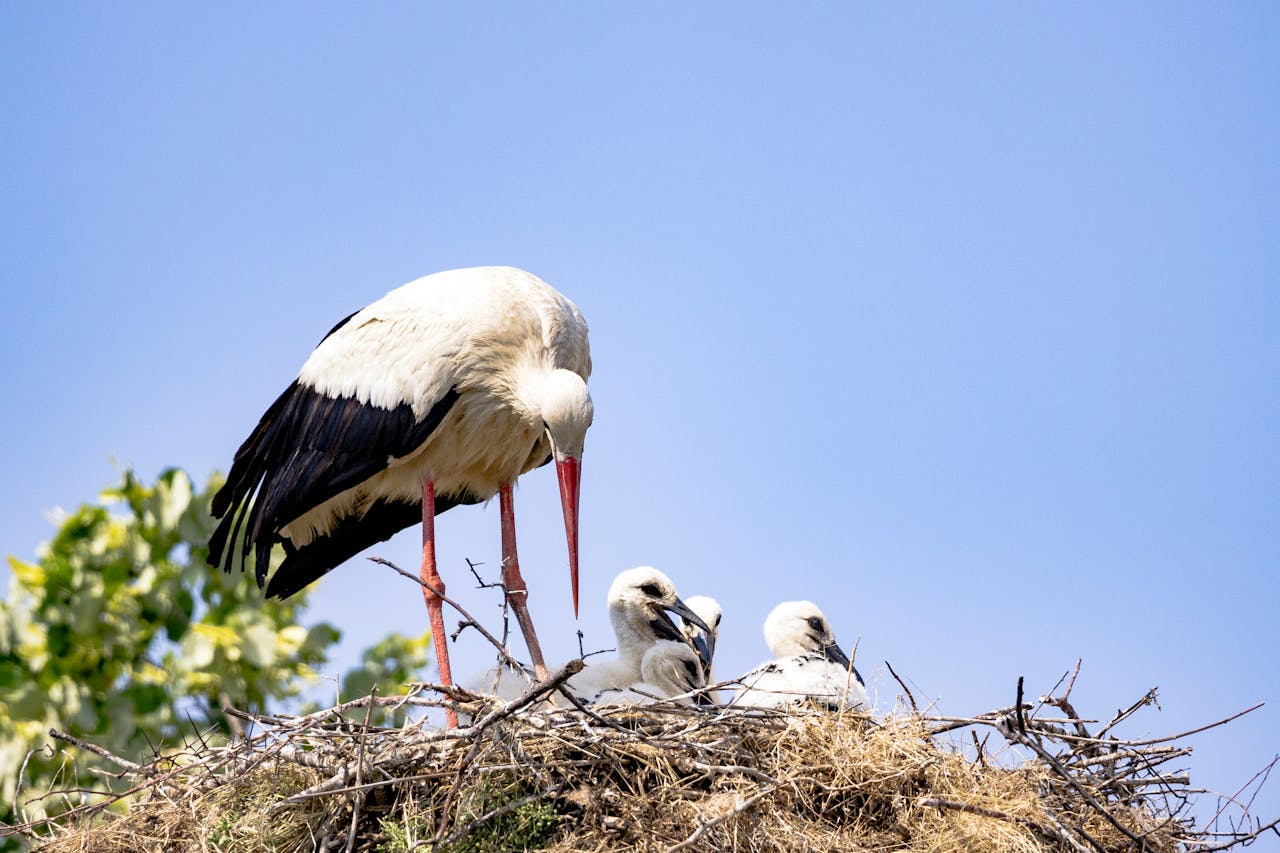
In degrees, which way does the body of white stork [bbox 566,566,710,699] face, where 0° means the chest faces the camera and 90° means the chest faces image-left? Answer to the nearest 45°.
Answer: approximately 270°

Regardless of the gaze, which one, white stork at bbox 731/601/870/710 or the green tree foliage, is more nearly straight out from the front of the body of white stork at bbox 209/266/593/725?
the white stork

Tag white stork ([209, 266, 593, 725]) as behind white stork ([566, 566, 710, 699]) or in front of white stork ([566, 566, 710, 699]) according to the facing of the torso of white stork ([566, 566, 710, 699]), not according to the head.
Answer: behind

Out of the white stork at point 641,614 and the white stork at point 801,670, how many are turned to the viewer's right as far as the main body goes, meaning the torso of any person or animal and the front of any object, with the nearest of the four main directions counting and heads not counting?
2

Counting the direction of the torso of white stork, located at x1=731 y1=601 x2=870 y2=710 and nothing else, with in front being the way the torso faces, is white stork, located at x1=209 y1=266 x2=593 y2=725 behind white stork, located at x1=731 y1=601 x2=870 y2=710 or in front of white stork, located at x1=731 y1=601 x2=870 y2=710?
behind

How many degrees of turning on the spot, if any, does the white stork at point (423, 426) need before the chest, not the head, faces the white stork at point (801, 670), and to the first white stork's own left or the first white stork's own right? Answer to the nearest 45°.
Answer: approximately 45° to the first white stork's own left

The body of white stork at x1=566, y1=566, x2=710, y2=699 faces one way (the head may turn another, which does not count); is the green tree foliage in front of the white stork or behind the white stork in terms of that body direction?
behind

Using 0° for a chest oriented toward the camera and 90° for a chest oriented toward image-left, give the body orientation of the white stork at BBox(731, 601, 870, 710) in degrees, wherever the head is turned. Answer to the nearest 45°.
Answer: approximately 270°
